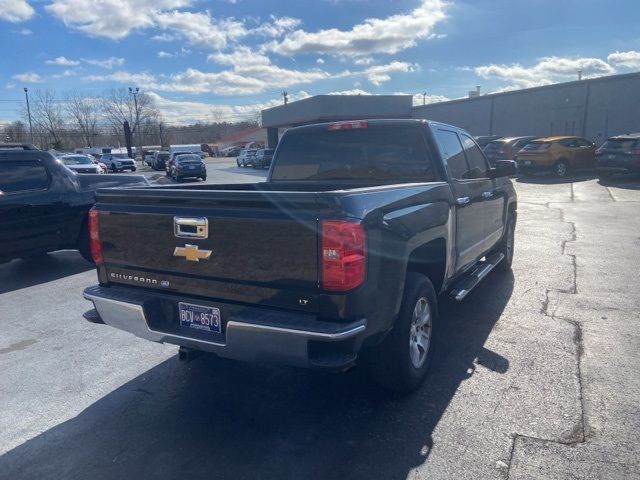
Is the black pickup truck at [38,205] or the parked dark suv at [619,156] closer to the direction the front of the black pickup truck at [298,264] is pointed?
the parked dark suv

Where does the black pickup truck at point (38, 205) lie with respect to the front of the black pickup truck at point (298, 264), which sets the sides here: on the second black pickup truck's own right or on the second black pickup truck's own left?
on the second black pickup truck's own left

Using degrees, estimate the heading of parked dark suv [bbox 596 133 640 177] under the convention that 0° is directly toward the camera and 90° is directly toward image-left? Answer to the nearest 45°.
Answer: approximately 225°

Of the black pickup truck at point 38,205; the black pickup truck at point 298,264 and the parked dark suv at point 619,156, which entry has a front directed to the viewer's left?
the black pickup truck at point 38,205

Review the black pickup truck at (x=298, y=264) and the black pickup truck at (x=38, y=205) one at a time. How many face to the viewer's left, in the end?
1

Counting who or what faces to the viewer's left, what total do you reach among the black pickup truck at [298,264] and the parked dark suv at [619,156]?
0

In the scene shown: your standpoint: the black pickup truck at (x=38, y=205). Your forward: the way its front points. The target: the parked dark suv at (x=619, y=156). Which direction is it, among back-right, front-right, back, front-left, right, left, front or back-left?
back

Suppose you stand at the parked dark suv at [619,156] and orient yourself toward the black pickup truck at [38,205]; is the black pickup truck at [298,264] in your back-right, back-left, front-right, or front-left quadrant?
front-left

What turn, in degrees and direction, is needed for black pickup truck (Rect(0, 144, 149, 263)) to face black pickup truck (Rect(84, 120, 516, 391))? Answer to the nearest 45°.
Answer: approximately 90° to its left

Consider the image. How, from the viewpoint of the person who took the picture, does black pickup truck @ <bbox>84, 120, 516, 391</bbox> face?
facing away from the viewer and to the right of the viewer

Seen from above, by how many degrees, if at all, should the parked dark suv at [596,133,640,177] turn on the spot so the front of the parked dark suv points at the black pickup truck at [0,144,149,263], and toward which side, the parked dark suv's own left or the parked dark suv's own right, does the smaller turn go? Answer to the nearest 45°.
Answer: approximately 180°

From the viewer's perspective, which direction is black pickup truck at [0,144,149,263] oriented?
to the viewer's left

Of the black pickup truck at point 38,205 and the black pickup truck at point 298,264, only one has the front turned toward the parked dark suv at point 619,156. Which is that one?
the black pickup truck at point 298,264

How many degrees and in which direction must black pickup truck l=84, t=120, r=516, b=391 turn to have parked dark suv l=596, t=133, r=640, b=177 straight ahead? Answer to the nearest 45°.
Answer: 0° — it already faces it
